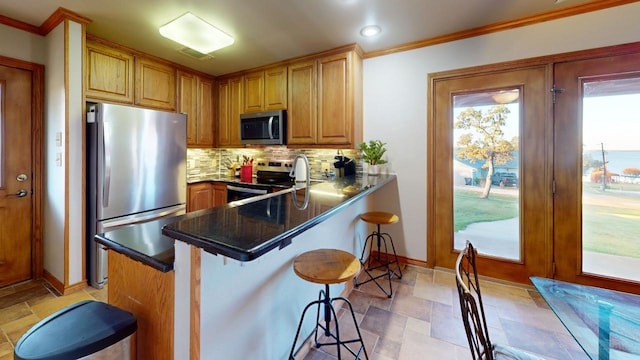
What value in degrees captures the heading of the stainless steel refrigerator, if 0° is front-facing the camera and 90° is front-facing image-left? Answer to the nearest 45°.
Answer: approximately 315°

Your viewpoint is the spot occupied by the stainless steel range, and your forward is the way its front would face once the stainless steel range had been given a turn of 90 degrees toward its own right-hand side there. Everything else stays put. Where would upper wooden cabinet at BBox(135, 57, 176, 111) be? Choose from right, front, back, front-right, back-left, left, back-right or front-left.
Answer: front-left

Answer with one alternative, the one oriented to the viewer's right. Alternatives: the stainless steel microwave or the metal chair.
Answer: the metal chair

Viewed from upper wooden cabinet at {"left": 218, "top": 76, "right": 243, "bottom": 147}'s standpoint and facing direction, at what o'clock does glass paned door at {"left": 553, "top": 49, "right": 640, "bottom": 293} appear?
The glass paned door is roughly at 9 o'clock from the upper wooden cabinet.

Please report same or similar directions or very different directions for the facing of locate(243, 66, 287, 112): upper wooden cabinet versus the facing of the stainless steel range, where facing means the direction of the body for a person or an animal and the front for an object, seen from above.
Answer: same or similar directions

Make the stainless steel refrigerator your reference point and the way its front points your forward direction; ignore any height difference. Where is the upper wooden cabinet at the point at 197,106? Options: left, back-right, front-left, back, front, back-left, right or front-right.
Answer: left

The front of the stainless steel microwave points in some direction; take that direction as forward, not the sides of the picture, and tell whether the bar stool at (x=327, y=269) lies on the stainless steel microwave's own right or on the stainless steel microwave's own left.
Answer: on the stainless steel microwave's own left

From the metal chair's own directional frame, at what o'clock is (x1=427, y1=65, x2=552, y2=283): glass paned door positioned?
The glass paned door is roughly at 9 o'clock from the metal chair.

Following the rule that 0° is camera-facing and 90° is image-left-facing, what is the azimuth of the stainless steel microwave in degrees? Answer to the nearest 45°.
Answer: approximately 45°

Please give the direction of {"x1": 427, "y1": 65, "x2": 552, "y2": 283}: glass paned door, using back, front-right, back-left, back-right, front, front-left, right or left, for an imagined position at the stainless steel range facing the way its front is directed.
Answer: left

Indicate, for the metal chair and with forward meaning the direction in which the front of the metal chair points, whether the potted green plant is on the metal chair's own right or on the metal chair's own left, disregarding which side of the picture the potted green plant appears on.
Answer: on the metal chair's own left

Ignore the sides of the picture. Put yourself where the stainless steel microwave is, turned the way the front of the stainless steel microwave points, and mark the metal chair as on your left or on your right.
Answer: on your left

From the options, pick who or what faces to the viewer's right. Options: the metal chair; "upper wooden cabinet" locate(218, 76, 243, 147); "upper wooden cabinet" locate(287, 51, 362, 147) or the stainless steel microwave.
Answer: the metal chair

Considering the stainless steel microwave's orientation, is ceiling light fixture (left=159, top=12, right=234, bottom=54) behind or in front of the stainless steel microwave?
in front

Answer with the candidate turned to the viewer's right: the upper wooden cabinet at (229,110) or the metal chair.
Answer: the metal chair

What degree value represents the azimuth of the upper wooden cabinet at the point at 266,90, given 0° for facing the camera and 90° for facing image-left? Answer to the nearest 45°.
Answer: approximately 45°

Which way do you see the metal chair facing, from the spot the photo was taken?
facing to the right of the viewer

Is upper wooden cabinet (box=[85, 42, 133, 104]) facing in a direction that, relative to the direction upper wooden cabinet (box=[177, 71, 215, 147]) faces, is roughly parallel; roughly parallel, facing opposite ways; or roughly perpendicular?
roughly parallel

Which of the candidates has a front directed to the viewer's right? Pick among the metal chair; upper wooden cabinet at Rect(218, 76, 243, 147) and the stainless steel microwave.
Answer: the metal chair

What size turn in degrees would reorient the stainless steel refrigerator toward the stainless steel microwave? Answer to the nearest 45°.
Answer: approximately 45° to its left
